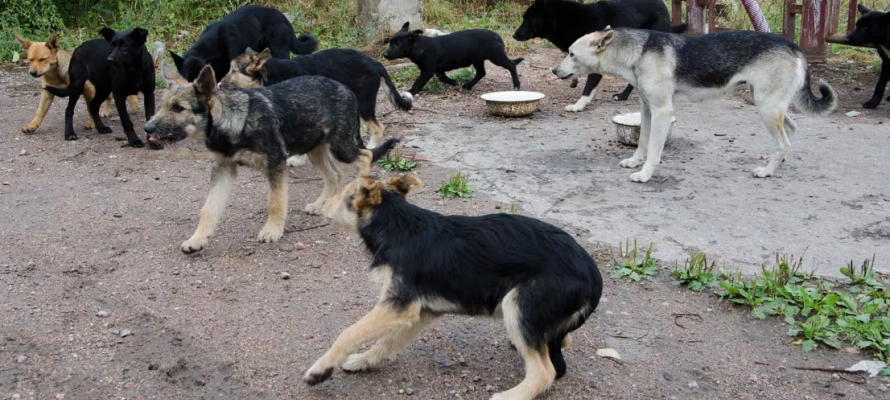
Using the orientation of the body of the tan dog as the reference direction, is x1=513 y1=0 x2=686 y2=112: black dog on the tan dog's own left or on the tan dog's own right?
on the tan dog's own left

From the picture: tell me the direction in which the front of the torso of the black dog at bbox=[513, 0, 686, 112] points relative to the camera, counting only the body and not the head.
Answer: to the viewer's left

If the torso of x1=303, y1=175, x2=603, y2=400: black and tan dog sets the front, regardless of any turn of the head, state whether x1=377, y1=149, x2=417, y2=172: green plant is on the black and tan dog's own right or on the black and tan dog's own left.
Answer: on the black and tan dog's own right

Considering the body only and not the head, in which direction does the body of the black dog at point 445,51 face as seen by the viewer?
to the viewer's left

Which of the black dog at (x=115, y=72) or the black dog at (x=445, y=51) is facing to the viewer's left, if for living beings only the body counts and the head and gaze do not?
the black dog at (x=445, y=51)

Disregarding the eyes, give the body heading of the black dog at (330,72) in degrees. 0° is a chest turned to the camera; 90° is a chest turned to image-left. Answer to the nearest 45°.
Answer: approximately 90°

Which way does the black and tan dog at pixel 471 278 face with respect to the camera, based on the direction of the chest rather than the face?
to the viewer's left

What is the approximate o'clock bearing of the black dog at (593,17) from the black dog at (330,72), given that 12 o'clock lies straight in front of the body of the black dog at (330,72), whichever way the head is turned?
the black dog at (593,17) is roughly at 5 o'clock from the black dog at (330,72).

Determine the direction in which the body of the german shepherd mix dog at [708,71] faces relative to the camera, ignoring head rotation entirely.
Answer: to the viewer's left

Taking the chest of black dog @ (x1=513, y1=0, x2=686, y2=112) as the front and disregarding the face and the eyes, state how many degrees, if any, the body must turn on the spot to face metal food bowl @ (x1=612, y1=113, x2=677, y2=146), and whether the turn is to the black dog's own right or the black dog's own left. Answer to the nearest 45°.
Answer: approximately 90° to the black dog's own left

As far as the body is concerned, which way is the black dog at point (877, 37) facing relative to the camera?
to the viewer's left

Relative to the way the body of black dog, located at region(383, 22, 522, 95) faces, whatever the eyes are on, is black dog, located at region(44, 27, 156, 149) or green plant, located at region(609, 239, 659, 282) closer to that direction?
the black dog

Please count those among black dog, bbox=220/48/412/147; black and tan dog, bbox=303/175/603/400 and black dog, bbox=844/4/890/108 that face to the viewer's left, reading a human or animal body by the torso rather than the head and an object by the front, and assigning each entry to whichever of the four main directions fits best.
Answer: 3

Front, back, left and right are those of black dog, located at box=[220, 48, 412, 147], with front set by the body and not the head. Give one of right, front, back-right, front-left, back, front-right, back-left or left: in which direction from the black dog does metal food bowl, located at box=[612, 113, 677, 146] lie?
back

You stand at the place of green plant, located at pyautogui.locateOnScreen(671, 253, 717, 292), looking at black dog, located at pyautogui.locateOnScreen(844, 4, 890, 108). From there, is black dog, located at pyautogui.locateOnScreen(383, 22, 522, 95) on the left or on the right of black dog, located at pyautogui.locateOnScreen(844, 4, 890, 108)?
left

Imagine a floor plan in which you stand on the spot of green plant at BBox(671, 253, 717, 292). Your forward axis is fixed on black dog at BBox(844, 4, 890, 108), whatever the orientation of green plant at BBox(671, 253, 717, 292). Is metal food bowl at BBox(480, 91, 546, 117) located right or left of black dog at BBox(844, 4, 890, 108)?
left

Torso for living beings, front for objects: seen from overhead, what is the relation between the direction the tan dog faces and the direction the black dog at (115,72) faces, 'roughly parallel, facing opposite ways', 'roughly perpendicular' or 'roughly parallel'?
roughly perpendicular
